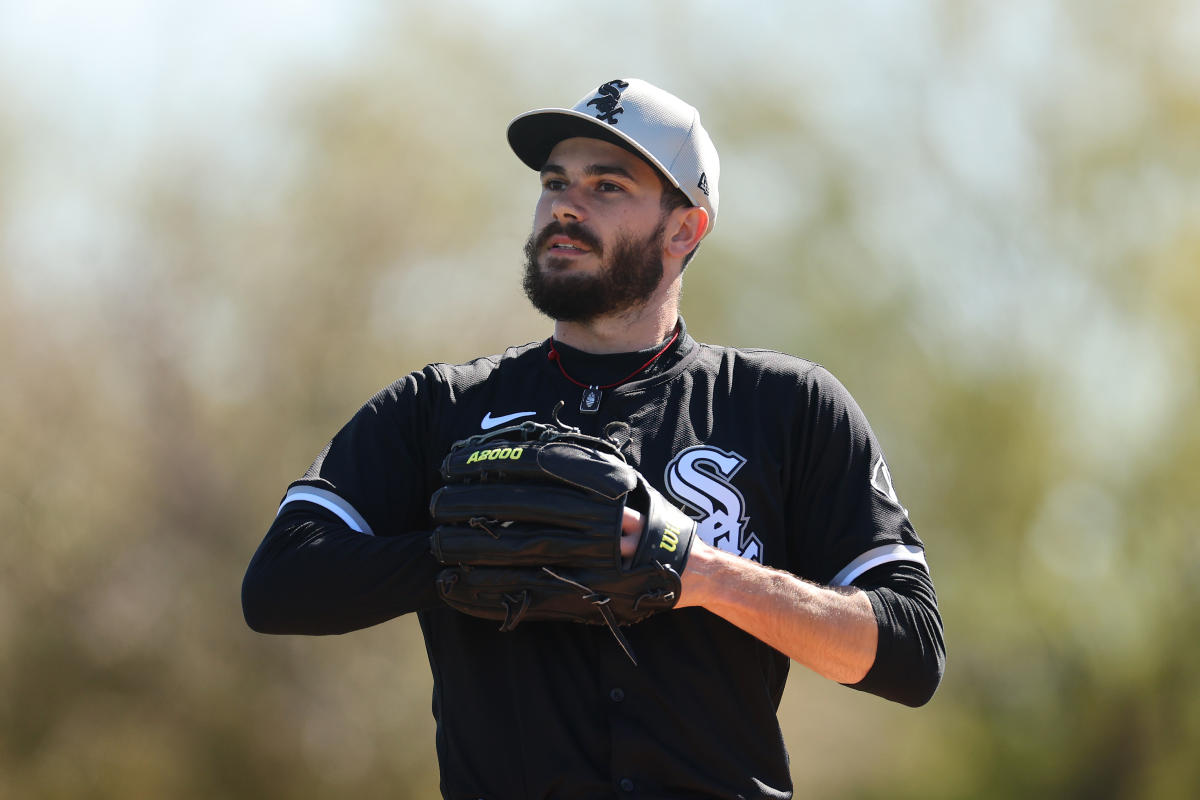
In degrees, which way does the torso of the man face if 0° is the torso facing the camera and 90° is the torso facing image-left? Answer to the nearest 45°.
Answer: approximately 0°
